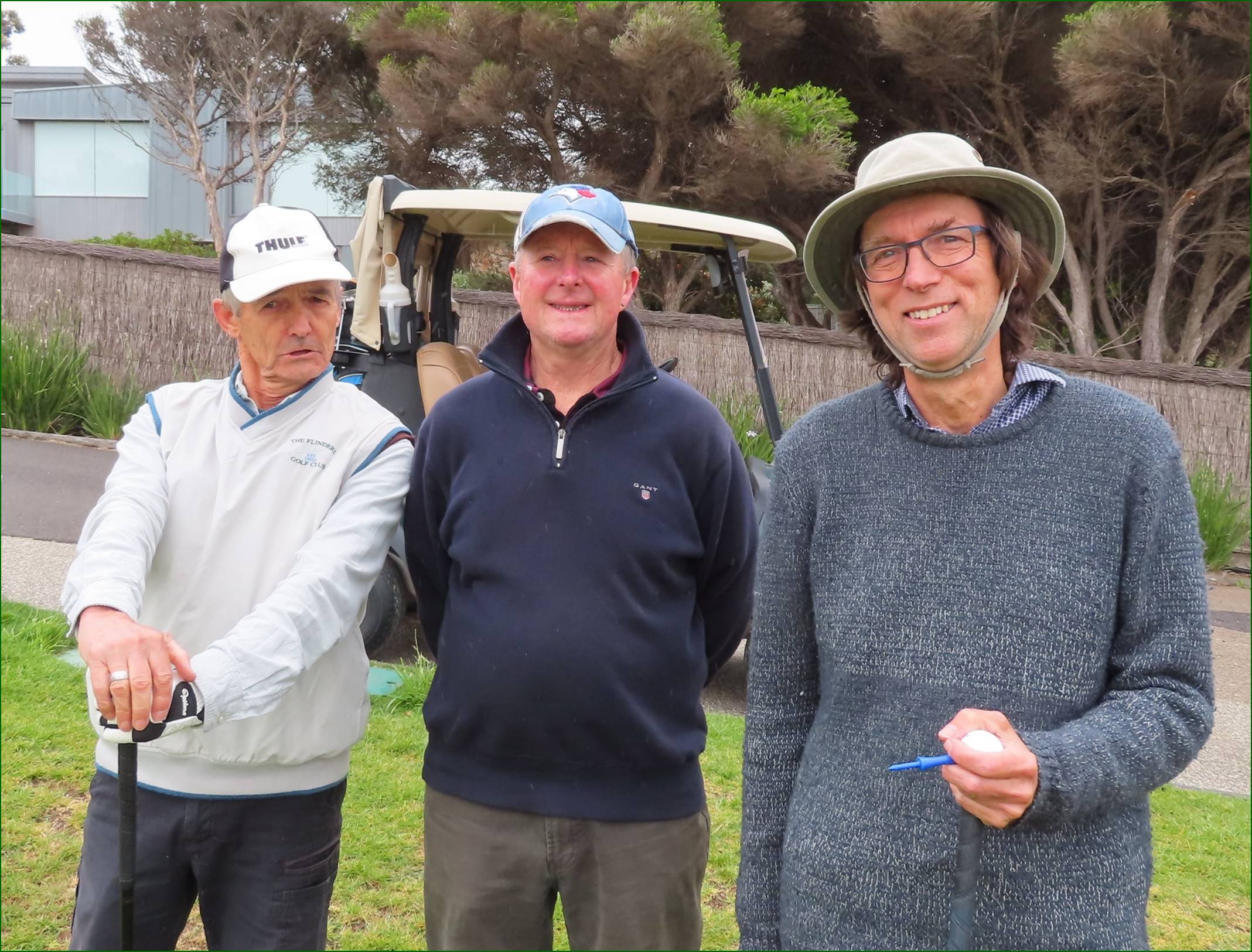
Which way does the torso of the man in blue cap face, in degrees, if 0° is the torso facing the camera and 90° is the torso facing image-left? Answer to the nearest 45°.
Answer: approximately 0°

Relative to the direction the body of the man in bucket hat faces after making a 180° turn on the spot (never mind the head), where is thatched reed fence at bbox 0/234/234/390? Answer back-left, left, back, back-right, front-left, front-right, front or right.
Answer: front-left

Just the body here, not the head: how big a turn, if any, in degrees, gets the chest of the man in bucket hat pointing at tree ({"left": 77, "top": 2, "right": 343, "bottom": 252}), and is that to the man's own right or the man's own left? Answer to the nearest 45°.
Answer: approximately 135° to the man's own right

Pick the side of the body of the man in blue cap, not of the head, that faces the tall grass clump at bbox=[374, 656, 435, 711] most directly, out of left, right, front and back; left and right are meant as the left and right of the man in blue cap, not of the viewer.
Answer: back

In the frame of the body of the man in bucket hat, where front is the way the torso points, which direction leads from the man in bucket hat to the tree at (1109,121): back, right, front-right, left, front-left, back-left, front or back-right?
back

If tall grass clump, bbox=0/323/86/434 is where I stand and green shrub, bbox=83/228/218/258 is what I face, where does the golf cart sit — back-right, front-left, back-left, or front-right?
back-right

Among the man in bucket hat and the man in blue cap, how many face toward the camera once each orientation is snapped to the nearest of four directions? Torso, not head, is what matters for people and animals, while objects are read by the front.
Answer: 2

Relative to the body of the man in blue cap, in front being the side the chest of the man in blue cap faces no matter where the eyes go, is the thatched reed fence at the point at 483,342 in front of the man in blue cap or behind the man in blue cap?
behind

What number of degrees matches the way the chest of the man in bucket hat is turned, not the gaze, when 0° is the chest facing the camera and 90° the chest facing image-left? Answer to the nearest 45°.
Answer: approximately 0°
